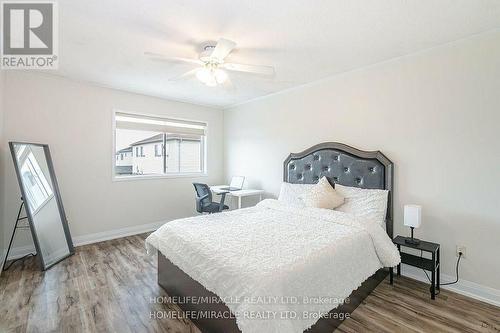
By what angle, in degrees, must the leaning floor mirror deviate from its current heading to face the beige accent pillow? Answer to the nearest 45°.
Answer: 0° — it already faces it

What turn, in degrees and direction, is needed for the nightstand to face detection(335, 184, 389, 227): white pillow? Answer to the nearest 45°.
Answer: approximately 45° to its right

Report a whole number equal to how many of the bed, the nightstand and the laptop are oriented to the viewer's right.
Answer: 0

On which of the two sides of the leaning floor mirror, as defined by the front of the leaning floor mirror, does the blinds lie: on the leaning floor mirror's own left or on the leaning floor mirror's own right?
on the leaning floor mirror's own left

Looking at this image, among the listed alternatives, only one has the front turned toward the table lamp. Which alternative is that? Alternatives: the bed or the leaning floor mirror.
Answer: the leaning floor mirror

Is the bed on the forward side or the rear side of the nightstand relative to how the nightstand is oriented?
on the forward side

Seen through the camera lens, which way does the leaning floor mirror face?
facing the viewer and to the right of the viewer

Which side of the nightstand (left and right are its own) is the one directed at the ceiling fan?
front

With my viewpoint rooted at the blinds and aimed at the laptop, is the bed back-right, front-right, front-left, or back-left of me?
front-right

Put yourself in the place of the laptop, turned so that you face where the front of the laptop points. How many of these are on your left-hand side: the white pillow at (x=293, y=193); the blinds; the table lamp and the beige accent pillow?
3

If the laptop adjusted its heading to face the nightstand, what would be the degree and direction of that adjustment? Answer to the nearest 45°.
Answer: approximately 90° to its left

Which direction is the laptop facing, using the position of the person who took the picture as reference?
facing the viewer and to the left of the viewer

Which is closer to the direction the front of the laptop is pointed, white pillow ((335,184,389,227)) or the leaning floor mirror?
the leaning floor mirror

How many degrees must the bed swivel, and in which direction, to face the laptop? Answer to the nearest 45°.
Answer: approximately 135° to its right

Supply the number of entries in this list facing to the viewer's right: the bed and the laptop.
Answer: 0
